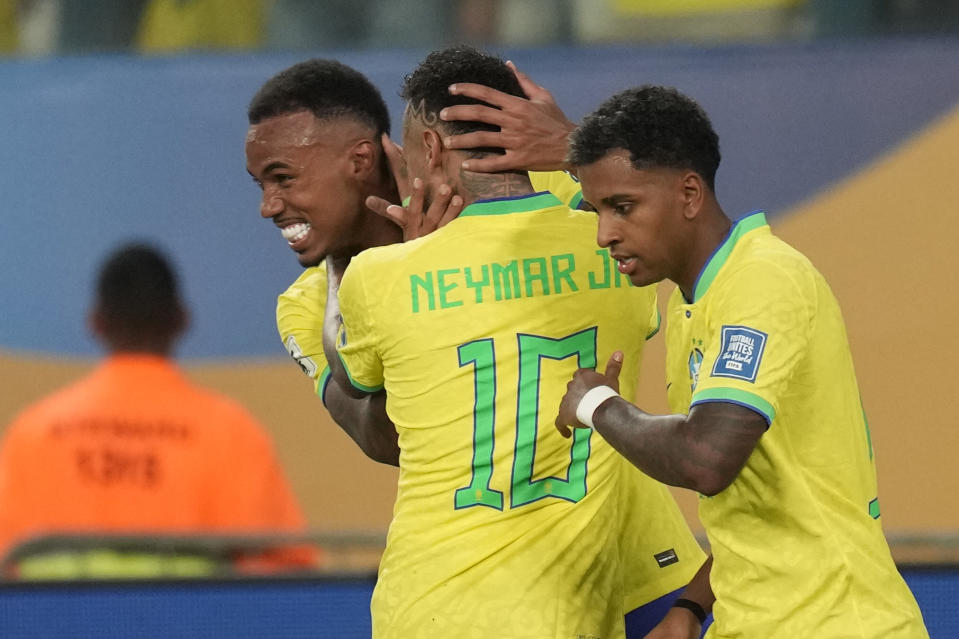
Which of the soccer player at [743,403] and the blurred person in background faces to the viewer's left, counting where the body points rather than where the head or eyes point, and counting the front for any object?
the soccer player

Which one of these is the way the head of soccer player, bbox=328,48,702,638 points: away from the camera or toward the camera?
away from the camera

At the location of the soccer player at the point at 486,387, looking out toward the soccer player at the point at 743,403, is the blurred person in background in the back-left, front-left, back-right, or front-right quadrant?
back-left

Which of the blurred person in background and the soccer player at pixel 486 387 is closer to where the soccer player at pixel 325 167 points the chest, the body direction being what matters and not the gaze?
the soccer player

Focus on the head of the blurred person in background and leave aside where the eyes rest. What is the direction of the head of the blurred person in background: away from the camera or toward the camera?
away from the camera

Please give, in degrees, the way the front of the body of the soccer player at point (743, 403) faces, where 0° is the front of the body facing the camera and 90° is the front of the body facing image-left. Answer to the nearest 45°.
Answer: approximately 90°

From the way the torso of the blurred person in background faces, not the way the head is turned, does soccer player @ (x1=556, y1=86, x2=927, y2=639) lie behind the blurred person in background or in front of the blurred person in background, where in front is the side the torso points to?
behind

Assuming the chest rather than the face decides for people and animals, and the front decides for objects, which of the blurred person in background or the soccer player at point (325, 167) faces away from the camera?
the blurred person in background

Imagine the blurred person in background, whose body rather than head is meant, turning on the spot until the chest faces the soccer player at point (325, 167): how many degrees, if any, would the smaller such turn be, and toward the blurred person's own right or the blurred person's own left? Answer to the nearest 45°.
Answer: approximately 180°

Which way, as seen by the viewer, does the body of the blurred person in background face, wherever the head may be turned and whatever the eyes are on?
away from the camera

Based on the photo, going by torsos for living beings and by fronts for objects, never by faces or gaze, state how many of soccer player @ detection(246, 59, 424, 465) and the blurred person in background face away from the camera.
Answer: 1
